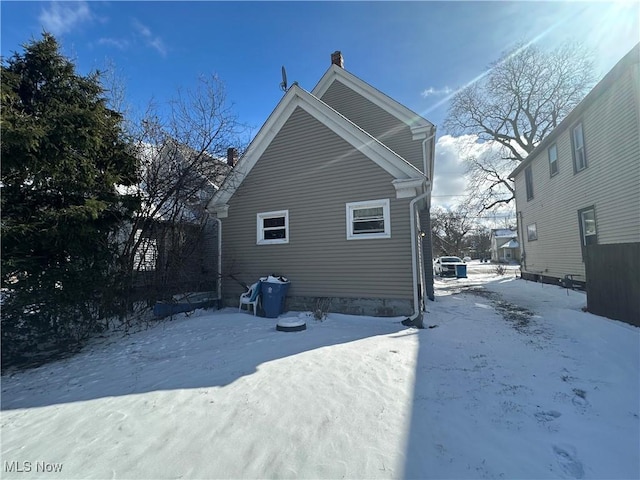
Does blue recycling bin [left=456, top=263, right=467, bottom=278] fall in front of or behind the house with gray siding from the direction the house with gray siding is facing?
in front

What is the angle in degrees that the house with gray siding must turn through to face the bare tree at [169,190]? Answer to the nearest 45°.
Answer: approximately 90° to its left

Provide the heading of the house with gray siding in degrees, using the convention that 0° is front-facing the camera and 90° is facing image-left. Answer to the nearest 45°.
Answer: approximately 180°
